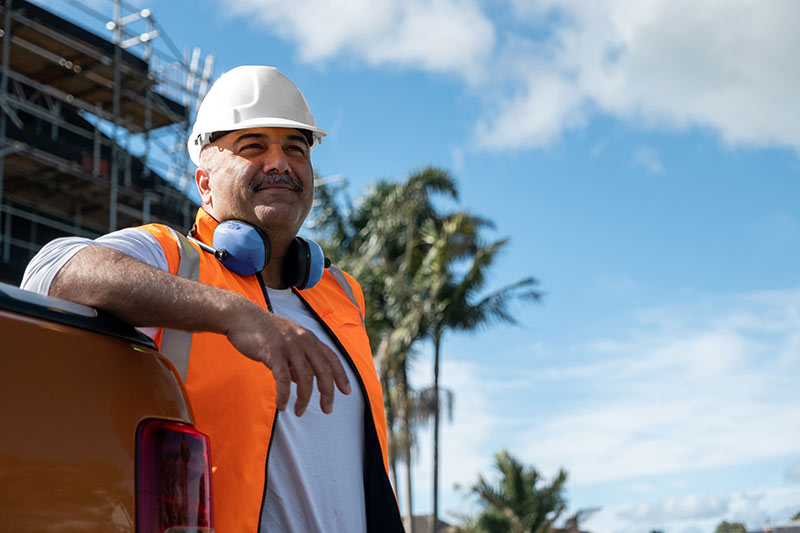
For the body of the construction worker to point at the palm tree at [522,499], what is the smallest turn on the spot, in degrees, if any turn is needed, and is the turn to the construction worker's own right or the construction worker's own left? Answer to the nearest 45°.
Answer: approximately 135° to the construction worker's own left

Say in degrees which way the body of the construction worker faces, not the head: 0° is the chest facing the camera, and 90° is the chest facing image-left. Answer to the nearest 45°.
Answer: approximately 315°

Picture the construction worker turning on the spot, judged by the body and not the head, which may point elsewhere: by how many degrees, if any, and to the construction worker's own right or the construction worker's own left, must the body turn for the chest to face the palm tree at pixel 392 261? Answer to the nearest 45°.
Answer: approximately 135° to the construction worker's own left
